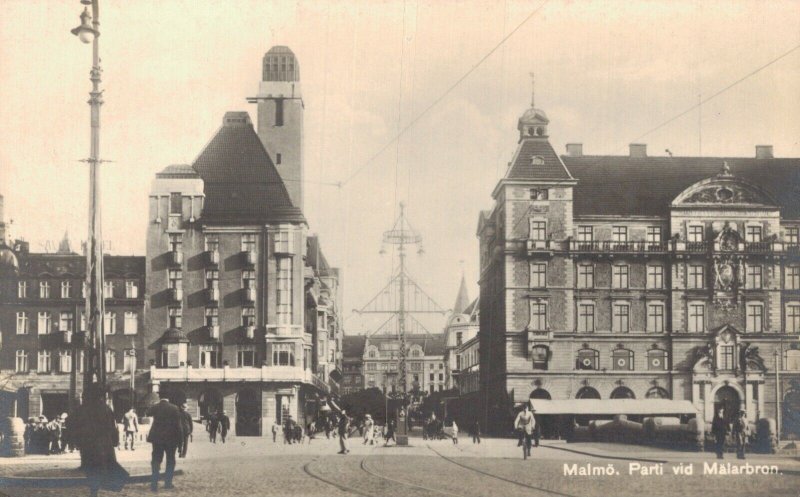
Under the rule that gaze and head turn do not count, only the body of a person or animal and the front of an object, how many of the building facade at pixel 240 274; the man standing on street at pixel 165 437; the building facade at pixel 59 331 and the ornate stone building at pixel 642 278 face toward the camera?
3

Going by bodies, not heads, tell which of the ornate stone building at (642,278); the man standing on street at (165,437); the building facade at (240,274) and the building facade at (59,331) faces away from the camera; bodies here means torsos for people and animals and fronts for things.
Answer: the man standing on street

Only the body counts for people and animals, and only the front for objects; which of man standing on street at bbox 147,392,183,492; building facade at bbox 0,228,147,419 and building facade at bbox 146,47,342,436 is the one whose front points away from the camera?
the man standing on street

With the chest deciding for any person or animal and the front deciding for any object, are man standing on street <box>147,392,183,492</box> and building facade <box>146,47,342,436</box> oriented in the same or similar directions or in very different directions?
very different directions

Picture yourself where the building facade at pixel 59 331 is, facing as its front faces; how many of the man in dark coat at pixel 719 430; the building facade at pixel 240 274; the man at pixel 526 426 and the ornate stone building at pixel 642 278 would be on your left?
4

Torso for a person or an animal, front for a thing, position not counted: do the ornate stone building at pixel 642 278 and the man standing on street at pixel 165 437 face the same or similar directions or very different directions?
very different directions

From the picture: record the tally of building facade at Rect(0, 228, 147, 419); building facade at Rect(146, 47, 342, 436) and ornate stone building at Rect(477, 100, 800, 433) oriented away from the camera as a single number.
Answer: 0

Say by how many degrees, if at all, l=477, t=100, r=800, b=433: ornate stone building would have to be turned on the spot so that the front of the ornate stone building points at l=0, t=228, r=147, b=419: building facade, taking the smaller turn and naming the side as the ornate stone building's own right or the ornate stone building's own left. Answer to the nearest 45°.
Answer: approximately 45° to the ornate stone building's own right

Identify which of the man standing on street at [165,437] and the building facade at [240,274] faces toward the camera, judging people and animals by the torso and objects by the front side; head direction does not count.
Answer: the building facade

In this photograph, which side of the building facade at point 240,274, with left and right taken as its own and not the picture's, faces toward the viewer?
front

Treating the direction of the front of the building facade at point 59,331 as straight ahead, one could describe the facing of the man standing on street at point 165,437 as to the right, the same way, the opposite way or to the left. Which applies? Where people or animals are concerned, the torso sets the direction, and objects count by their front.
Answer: the opposite way

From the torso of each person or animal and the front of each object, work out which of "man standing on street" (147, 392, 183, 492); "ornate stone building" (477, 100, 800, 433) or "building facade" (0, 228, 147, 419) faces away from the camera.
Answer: the man standing on street

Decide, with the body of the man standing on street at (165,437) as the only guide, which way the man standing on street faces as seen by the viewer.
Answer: away from the camera

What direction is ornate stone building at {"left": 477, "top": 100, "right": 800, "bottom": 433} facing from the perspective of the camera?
toward the camera
